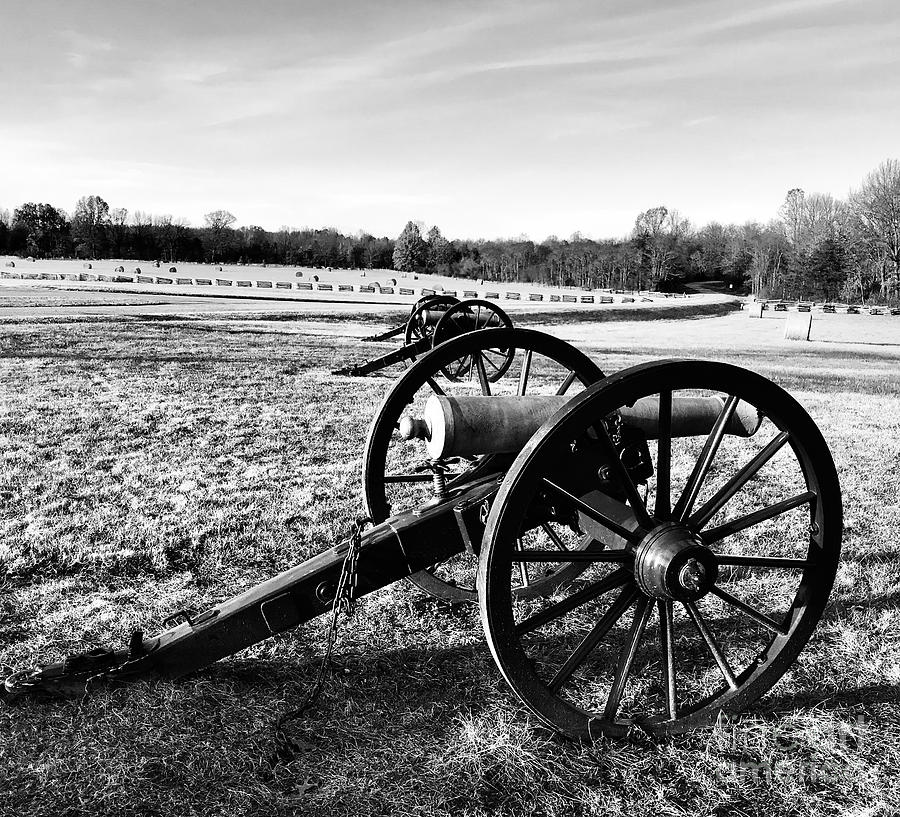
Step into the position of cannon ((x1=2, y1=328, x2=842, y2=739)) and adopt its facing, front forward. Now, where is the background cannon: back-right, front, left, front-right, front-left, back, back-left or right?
front-left

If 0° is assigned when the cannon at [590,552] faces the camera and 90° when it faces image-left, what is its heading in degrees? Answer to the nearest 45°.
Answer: approximately 225°

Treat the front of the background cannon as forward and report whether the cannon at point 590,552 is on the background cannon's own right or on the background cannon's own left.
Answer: on the background cannon's own right

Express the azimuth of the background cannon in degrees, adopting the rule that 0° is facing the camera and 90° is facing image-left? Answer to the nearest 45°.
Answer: approximately 225°
